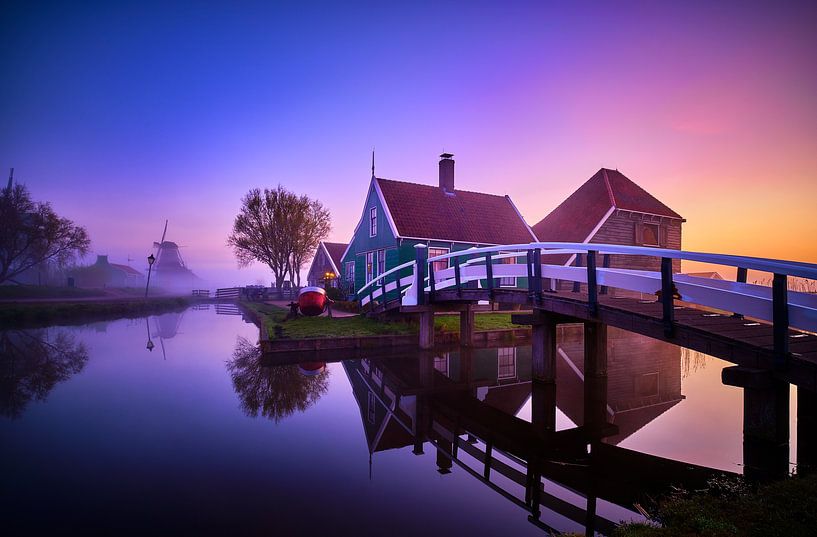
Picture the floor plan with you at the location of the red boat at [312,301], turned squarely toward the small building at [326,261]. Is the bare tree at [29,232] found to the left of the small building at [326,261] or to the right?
left

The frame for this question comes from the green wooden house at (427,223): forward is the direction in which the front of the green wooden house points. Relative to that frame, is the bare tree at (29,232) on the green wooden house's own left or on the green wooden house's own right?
on the green wooden house's own right

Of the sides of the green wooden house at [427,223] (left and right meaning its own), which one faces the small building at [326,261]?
right

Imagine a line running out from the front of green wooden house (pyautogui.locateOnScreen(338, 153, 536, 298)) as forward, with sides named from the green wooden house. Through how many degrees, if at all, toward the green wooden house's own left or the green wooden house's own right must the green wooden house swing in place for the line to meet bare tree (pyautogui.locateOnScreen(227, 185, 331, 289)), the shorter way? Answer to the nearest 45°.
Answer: approximately 90° to the green wooden house's own right

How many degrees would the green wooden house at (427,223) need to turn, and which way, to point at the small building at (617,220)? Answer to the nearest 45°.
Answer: approximately 135° to its left

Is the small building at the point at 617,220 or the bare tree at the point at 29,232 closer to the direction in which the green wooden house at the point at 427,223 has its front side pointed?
the bare tree

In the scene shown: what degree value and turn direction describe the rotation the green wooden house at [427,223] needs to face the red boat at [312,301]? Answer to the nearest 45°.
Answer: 0° — it already faces it

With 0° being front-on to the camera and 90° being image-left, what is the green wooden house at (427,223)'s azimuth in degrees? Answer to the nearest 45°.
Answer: approximately 45°
